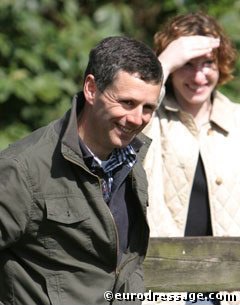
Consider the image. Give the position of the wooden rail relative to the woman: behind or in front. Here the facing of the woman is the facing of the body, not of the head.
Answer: in front

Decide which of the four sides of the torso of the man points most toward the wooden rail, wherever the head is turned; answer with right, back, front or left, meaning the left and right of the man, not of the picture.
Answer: left

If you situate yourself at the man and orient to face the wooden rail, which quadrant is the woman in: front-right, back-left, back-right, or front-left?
front-left

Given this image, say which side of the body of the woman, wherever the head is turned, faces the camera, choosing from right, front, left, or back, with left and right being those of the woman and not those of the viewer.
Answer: front

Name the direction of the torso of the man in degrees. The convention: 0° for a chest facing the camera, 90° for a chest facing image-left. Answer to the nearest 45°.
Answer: approximately 315°

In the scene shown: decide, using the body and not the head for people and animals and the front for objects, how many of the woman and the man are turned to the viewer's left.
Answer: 0

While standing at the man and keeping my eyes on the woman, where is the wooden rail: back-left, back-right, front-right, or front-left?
front-right

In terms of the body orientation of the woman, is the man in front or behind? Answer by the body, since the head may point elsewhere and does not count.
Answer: in front
